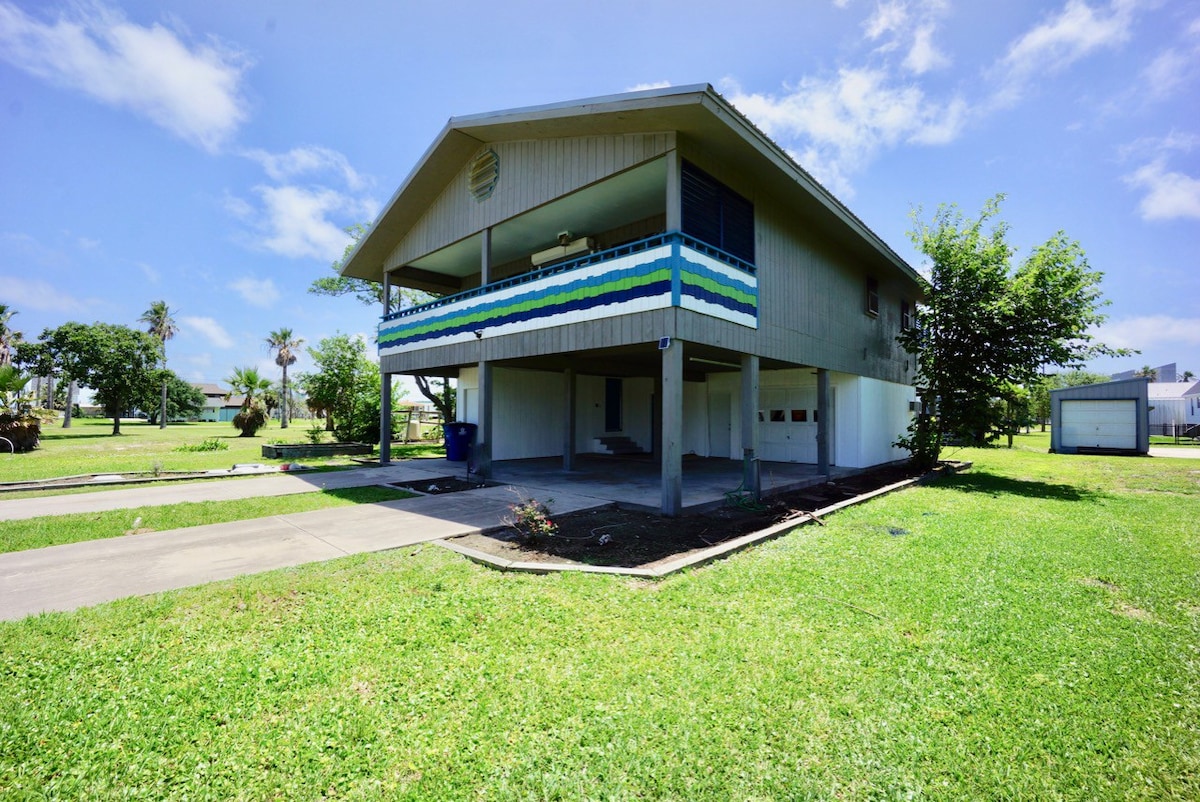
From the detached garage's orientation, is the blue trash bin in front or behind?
in front

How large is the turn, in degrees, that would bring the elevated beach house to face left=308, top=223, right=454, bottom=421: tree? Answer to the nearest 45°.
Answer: approximately 90° to its right

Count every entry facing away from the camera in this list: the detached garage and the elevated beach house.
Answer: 0

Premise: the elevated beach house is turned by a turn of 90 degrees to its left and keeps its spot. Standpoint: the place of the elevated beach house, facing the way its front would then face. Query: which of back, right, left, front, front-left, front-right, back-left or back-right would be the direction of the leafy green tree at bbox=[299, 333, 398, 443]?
back

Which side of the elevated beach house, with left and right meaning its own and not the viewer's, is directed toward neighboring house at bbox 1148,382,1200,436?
back

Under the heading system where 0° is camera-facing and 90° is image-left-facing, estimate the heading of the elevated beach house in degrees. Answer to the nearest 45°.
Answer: approximately 45°

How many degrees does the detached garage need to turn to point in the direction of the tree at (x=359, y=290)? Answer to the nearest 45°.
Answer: approximately 45° to its right

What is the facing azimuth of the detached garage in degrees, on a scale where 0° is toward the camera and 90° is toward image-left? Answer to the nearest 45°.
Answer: approximately 0°

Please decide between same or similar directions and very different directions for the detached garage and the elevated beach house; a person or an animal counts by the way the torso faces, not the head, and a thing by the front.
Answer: same or similar directions
